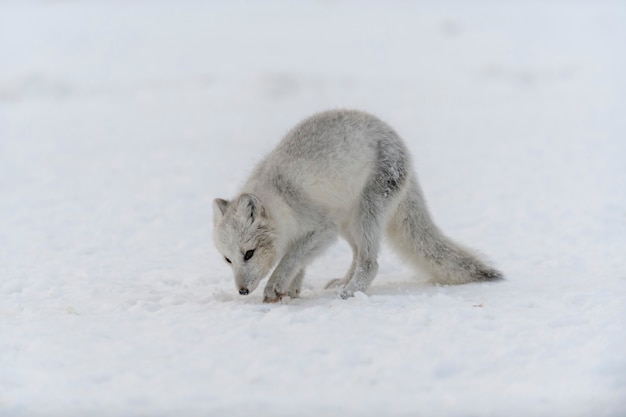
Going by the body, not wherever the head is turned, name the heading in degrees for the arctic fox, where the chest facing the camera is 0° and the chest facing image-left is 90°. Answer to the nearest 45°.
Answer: approximately 90°
